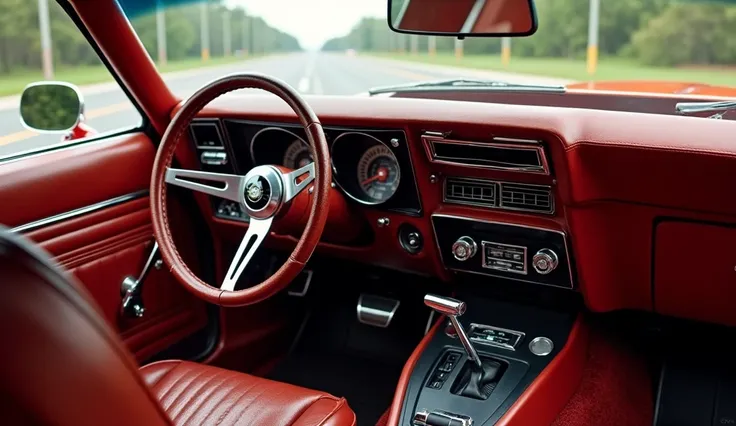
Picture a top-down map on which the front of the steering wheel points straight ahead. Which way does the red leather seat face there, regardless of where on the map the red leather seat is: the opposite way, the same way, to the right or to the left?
the opposite way

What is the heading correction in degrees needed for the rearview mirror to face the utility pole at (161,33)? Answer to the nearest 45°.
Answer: approximately 135° to its right

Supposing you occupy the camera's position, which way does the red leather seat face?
facing away from the viewer and to the right of the viewer

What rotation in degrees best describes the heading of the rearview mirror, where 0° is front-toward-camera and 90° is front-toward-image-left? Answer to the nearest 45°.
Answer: approximately 0°

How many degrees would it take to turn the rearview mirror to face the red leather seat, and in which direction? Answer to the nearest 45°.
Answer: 0° — it already faces it

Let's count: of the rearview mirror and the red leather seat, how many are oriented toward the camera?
1

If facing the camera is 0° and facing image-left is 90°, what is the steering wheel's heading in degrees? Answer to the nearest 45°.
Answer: approximately 45°
